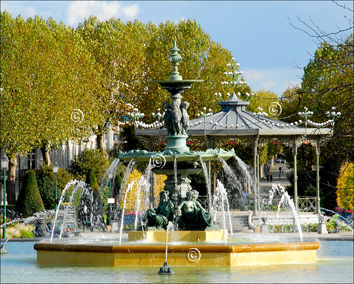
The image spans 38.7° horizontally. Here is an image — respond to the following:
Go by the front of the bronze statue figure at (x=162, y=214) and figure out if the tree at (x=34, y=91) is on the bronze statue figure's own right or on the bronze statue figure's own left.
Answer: on the bronze statue figure's own right

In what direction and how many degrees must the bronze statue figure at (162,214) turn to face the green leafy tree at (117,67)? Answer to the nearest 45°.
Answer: approximately 135° to its right

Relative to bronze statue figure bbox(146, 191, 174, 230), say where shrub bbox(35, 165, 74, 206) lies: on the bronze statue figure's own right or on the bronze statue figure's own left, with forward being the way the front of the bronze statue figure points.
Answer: on the bronze statue figure's own right

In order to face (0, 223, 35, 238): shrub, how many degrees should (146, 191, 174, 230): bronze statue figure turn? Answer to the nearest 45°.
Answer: approximately 90° to its right

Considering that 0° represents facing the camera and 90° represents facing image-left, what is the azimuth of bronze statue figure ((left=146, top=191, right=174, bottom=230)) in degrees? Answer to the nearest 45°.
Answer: approximately 45°

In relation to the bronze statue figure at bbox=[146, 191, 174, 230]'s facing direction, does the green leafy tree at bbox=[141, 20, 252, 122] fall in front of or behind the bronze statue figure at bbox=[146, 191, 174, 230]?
behind

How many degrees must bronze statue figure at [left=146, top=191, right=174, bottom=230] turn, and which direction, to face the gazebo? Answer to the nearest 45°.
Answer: approximately 135° to its right

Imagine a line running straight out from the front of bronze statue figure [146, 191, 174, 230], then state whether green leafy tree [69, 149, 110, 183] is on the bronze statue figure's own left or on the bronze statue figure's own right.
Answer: on the bronze statue figure's own right
